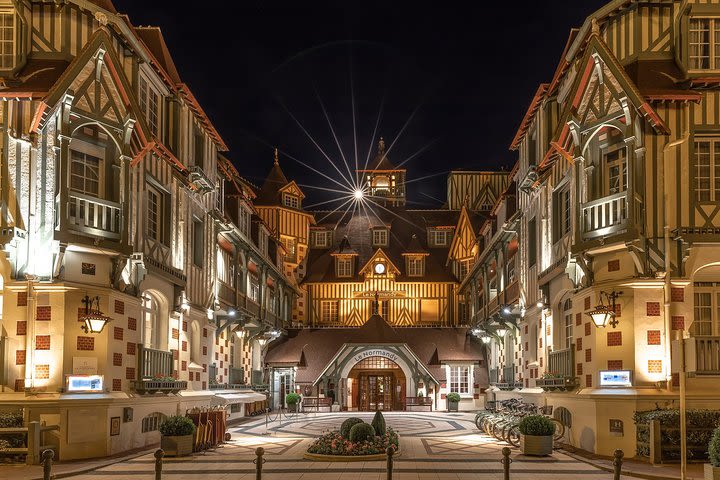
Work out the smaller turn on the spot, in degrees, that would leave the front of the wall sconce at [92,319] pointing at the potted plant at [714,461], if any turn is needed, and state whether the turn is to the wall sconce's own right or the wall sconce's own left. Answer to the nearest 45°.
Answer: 0° — it already faces it

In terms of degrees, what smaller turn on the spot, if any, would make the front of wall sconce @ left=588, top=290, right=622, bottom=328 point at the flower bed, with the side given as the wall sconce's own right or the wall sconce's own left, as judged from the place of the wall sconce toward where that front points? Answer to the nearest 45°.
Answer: approximately 45° to the wall sconce's own right

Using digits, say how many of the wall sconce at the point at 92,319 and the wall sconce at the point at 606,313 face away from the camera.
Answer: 0

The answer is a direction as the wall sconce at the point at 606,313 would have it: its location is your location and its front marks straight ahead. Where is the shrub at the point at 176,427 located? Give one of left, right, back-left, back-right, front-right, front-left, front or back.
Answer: front-right

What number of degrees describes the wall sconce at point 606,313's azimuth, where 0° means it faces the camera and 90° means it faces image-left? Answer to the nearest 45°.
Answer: approximately 45°
